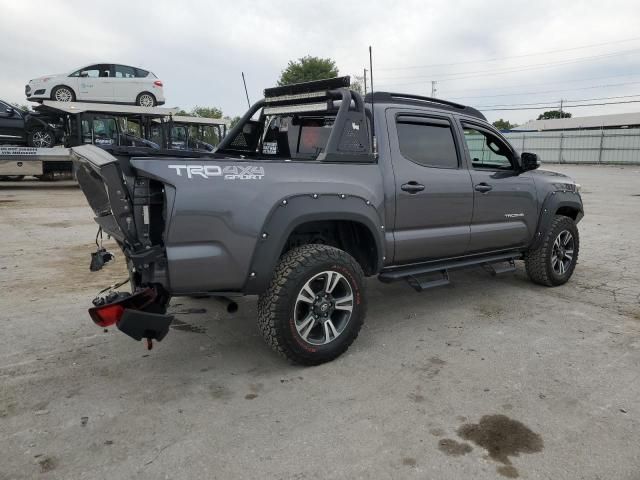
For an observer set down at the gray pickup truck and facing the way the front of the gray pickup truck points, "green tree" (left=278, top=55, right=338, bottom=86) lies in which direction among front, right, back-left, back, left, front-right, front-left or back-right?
front-left

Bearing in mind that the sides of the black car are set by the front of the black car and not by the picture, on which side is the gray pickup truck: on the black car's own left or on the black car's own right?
on the black car's own right

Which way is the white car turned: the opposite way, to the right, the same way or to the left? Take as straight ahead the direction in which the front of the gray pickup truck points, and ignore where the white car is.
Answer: the opposite way

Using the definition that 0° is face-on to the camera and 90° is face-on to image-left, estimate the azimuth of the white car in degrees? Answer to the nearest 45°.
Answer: approximately 90°

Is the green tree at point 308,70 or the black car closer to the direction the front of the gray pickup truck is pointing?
the green tree

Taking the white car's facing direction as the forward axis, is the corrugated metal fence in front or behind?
behind

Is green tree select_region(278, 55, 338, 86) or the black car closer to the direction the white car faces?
the black car

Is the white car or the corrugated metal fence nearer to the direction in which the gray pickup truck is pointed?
the corrugated metal fence

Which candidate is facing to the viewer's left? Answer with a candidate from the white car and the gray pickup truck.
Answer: the white car

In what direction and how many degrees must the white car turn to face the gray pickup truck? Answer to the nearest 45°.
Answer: approximately 90° to its left

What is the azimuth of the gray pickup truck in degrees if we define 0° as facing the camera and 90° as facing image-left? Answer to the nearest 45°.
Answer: approximately 225°
